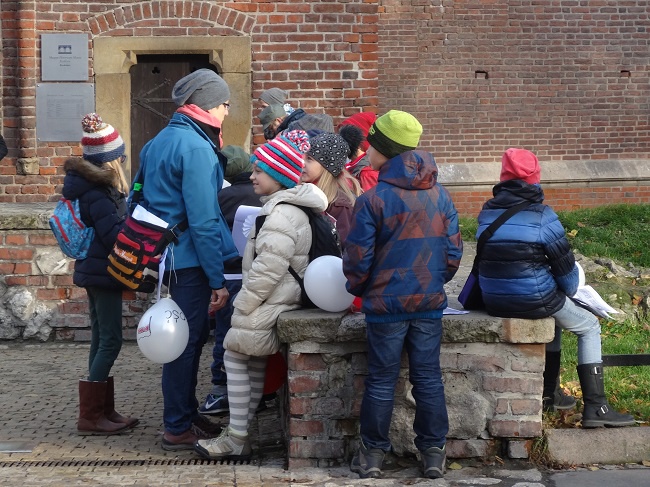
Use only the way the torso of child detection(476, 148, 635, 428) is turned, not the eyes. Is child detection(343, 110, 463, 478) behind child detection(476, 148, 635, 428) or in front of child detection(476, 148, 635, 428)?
behind

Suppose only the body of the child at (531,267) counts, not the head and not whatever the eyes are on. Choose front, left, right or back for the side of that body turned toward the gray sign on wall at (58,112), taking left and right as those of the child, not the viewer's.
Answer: left

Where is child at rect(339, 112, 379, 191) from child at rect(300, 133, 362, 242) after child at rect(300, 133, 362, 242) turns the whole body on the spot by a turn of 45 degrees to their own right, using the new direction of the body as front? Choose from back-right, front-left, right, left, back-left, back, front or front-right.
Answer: front-right

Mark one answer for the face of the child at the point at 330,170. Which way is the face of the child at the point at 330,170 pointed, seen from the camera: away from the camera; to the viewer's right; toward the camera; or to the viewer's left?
to the viewer's left

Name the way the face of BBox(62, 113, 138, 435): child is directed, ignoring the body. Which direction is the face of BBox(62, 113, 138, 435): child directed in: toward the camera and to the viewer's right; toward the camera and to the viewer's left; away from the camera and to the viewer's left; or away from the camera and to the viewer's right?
away from the camera and to the viewer's right

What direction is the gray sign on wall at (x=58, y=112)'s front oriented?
toward the camera

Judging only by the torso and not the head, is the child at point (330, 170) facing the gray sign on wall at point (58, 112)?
no

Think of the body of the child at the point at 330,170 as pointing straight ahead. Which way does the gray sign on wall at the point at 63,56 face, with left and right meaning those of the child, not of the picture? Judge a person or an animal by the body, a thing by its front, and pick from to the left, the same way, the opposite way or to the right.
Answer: to the left

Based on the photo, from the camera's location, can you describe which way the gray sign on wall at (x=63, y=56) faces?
facing the viewer

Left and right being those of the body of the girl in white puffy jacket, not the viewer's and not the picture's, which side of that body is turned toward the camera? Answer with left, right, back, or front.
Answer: left

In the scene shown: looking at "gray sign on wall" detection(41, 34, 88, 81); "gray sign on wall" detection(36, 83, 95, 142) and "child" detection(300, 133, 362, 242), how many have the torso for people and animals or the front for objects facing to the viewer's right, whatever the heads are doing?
0

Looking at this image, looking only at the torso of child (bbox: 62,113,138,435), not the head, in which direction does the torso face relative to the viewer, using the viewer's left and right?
facing to the right of the viewer

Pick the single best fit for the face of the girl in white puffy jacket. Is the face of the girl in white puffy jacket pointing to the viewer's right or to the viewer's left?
to the viewer's left

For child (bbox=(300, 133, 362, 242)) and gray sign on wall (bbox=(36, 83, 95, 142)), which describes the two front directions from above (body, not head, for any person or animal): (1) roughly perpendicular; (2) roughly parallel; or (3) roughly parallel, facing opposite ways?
roughly perpendicular

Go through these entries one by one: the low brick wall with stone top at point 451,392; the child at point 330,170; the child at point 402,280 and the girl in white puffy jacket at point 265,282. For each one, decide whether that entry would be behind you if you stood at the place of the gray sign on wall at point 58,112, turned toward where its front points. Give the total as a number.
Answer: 0

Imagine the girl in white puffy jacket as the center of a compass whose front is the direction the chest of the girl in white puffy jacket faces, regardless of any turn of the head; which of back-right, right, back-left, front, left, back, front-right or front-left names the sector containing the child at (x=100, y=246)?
front-right

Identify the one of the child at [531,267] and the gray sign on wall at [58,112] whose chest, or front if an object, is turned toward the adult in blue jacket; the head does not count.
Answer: the gray sign on wall

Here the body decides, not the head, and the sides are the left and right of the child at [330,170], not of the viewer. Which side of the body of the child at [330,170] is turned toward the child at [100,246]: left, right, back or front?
front

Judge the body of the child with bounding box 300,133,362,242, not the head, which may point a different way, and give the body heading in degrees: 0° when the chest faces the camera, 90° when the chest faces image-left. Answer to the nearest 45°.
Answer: approximately 90°

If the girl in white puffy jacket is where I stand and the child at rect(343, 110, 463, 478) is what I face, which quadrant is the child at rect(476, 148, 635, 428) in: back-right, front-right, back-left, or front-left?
front-left
